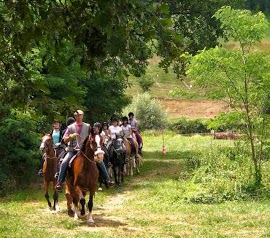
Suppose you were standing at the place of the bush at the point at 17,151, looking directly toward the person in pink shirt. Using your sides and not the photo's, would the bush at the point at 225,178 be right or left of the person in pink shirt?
left

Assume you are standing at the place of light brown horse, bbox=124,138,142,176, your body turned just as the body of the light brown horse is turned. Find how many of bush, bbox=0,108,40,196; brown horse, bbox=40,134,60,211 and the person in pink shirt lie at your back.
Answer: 0

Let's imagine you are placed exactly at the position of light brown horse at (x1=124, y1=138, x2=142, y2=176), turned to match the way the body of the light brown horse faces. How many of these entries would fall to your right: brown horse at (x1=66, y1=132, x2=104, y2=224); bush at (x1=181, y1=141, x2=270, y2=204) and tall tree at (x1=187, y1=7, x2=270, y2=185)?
0

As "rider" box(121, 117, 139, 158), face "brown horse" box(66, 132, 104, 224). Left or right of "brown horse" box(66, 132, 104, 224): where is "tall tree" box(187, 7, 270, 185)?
left

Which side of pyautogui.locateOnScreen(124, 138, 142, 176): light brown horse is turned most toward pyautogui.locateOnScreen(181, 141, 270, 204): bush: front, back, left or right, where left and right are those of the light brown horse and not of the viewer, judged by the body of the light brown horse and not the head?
left

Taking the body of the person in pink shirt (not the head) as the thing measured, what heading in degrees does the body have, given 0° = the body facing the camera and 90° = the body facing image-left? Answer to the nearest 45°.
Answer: approximately 0°

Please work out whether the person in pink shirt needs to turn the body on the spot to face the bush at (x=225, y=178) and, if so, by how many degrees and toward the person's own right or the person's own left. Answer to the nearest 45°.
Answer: approximately 135° to the person's own left

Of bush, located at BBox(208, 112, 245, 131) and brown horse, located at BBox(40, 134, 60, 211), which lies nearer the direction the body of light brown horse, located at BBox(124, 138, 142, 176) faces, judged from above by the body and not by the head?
the brown horse

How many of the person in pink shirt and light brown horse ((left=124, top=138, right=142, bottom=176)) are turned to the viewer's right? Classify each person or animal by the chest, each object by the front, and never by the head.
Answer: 0

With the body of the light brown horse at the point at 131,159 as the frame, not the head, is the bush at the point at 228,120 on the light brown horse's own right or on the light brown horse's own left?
on the light brown horse's own left

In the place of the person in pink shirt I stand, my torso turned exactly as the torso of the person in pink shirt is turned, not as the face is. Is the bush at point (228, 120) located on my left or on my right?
on my left

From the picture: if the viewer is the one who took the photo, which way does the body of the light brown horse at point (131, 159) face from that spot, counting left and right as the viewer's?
facing the viewer and to the left of the viewer

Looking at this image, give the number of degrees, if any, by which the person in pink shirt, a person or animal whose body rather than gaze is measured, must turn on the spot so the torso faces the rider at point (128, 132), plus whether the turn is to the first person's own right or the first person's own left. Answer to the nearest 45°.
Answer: approximately 180°
